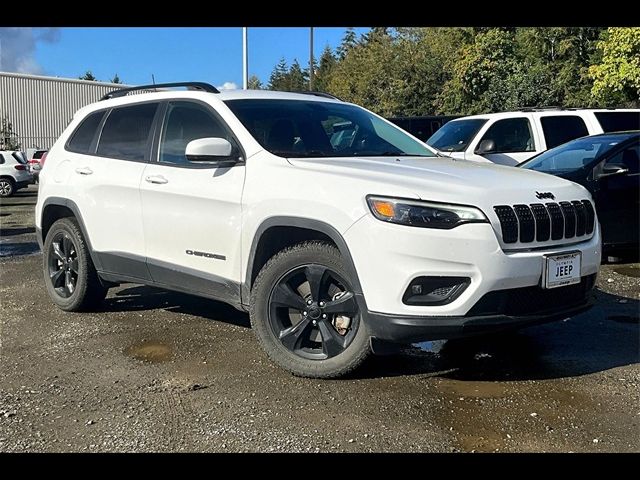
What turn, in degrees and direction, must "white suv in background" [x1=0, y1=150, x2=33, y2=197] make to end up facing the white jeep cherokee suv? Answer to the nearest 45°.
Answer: approximately 135° to its left

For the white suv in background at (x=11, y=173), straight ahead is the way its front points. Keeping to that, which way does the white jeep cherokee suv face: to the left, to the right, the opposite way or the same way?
the opposite way

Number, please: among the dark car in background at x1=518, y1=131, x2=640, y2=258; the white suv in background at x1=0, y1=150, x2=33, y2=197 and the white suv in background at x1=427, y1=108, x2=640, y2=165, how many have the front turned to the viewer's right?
0

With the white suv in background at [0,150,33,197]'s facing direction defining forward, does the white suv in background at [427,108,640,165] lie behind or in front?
behind

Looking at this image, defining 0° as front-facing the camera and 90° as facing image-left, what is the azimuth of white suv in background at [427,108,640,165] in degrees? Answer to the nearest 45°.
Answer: approximately 45°

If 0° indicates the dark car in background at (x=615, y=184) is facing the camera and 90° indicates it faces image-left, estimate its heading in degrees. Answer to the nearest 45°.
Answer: approximately 45°

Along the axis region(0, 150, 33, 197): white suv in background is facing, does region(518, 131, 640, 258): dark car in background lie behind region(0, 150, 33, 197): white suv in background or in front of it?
behind

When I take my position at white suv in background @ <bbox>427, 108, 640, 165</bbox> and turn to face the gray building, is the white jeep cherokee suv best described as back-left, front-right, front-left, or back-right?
back-left

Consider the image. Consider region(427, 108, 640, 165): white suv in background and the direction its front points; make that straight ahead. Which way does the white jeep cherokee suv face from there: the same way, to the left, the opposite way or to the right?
to the left

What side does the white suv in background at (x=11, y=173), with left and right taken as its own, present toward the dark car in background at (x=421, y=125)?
back

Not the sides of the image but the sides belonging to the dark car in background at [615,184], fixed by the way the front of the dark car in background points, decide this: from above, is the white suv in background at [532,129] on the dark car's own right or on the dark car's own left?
on the dark car's own right

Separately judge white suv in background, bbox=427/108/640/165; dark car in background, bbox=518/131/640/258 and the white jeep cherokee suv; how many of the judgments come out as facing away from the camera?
0

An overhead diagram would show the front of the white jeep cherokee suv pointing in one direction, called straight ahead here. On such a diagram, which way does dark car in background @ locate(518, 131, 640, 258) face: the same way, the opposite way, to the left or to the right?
to the right

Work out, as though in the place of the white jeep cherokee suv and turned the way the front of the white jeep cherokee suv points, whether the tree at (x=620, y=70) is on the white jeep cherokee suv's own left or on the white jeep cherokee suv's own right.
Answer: on the white jeep cherokee suv's own left

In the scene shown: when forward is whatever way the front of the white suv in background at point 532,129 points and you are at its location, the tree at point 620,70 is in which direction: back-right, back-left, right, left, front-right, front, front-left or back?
back-right

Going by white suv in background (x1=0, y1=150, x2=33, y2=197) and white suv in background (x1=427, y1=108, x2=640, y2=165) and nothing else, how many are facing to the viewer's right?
0

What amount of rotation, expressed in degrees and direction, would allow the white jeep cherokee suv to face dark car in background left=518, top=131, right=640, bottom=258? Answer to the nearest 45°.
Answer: approximately 90° to its left

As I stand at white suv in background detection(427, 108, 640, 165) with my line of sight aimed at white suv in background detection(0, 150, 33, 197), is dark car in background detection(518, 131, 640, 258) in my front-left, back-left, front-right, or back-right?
back-left
